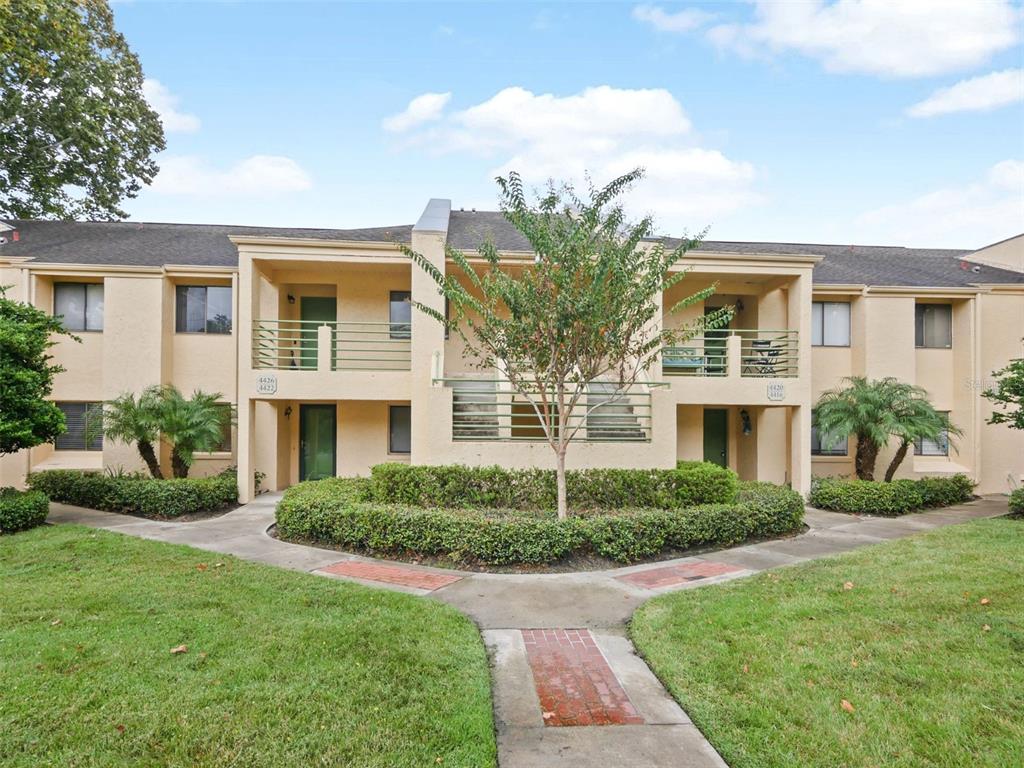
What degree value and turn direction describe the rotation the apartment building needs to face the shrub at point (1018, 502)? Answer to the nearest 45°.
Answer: approximately 90° to its left

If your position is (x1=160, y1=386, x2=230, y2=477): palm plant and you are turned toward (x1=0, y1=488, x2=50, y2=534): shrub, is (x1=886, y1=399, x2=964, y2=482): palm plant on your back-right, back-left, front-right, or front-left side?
back-left

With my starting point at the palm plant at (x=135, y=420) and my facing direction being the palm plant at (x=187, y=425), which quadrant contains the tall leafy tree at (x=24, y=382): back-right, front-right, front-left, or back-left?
back-right

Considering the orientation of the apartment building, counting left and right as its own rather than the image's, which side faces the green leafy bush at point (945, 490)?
left

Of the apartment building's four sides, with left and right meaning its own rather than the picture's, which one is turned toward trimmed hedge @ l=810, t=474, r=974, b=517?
left

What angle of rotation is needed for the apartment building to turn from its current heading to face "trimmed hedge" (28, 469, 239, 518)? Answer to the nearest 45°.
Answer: approximately 45° to its right

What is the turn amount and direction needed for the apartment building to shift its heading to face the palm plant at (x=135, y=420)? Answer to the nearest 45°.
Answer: approximately 45° to its right

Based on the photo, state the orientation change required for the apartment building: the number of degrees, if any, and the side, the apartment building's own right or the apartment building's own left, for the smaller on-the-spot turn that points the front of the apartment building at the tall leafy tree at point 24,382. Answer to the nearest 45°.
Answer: approximately 45° to the apartment building's own right

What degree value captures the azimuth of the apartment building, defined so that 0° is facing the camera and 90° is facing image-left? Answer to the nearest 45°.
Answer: approximately 0°
